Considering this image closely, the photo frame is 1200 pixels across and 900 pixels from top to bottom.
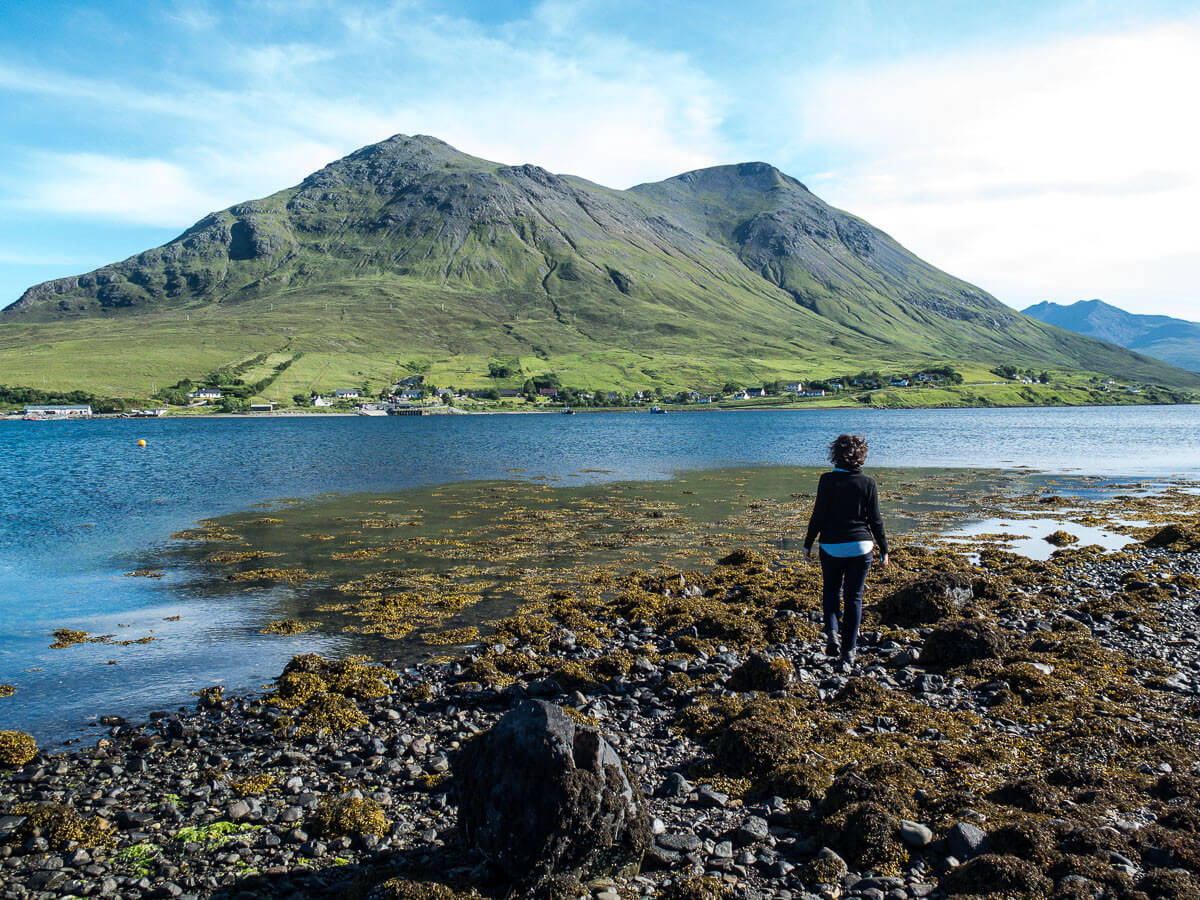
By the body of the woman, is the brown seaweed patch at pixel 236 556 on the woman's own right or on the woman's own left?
on the woman's own left

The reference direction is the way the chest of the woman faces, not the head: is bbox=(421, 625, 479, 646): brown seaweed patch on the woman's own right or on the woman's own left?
on the woman's own left

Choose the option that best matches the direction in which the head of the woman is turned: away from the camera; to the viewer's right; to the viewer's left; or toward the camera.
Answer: away from the camera

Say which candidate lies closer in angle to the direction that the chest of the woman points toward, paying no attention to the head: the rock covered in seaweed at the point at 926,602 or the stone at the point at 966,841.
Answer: the rock covered in seaweed

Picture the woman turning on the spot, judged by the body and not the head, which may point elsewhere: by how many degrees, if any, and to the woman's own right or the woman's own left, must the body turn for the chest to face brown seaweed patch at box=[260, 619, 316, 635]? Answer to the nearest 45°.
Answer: approximately 90° to the woman's own left

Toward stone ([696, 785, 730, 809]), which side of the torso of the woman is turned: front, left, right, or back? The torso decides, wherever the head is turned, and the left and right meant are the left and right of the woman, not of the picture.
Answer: back

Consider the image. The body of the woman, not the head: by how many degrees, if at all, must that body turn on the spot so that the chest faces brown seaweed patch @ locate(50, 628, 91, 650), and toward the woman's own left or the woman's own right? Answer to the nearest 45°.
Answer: approximately 90° to the woman's own left

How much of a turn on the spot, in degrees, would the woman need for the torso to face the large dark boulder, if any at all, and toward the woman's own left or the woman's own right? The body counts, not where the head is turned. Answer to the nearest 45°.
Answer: approximately 180°

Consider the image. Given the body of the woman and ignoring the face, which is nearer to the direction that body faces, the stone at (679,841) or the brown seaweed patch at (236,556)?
the brown seaweed patch

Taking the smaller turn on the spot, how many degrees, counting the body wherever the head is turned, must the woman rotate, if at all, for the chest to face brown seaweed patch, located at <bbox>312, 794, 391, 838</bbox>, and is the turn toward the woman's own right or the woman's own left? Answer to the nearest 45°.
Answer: approximately 135° to the woman's own left

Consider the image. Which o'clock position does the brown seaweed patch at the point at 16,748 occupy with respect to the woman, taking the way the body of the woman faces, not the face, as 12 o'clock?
The brown seaweed patch is roughly at 8 o'clock from the woman.

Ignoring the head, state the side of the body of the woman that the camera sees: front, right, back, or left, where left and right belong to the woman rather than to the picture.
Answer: back
